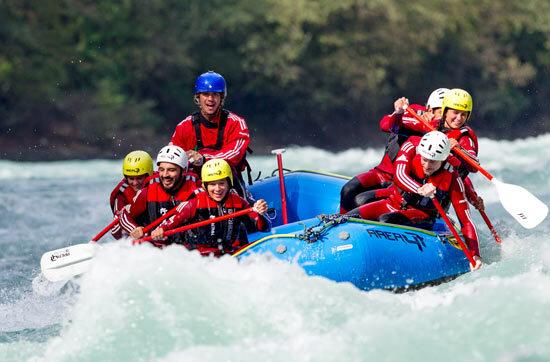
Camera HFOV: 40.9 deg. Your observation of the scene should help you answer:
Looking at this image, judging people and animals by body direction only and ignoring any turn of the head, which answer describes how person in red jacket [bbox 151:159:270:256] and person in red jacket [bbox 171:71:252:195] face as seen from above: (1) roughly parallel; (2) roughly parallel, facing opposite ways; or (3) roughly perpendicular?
roughly parallel

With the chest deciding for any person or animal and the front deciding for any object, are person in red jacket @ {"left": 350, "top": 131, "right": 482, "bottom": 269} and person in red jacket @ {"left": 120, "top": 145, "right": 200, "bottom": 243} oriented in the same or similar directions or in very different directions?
same or similar directions

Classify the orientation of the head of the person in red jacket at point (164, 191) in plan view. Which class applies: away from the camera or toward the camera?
toward the camera

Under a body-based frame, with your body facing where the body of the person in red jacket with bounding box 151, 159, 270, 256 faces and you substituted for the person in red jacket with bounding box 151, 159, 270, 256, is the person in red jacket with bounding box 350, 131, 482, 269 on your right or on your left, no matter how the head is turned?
on your left

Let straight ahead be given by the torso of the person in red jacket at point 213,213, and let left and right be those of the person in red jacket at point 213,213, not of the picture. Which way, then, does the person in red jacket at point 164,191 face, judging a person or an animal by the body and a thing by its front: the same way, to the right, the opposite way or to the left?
the same way

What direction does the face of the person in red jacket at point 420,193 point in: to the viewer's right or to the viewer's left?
to the viewer's left

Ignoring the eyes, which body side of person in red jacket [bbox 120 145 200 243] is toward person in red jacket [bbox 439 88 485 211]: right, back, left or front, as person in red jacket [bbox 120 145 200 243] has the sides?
left

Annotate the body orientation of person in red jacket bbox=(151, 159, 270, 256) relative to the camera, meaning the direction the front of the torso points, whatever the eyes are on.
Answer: toward the camera

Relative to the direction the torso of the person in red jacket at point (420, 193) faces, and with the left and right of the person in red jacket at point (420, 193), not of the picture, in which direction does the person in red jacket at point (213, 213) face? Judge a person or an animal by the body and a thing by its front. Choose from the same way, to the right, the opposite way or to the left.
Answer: the same way

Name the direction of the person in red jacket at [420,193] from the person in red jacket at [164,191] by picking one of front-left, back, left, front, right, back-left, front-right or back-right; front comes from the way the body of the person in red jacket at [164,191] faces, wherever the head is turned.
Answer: left

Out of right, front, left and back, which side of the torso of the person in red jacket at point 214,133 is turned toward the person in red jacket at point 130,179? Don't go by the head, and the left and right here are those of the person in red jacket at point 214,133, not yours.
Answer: right

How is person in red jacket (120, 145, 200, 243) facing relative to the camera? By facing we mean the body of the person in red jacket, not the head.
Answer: toward the camera

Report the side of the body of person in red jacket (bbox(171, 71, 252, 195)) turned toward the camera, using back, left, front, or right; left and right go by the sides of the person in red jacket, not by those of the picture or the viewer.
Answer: front

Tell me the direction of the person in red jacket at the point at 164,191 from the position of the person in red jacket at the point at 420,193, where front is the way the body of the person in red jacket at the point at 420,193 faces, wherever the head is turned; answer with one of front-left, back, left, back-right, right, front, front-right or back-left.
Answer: right

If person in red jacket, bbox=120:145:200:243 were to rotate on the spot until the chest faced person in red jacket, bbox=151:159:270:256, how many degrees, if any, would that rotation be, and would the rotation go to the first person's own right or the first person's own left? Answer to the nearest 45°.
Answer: approximately 45° to the first person's own left
